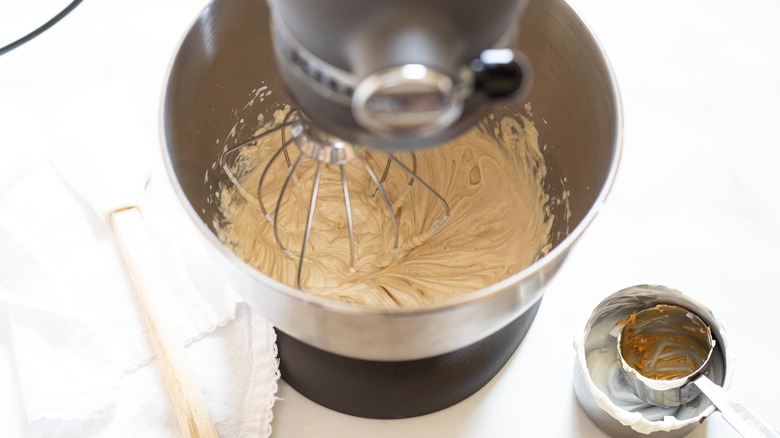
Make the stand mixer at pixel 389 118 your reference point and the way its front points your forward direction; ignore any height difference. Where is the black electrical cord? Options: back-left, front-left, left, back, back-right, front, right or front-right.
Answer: back-right

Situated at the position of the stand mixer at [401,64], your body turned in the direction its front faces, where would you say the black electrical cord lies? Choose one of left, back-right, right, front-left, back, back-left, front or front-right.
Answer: back-right

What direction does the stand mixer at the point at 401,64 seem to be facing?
toward the camera

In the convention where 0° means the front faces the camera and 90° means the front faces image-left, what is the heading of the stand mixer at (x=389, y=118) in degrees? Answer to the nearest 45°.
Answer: approximately 0°
